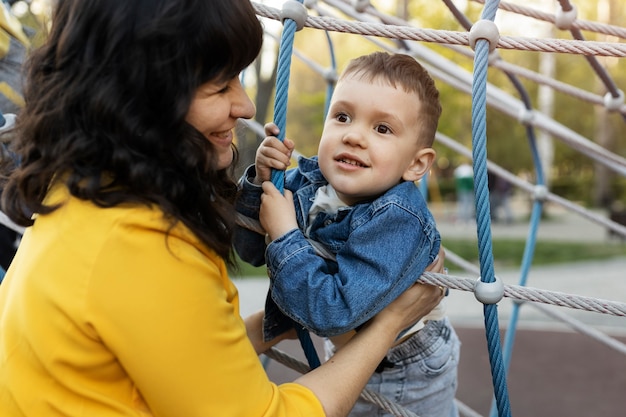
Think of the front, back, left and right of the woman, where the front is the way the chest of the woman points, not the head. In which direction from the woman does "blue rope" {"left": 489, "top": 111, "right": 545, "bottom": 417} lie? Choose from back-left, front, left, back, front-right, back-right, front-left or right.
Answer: front

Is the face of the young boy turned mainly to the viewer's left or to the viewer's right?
to the viewer's left

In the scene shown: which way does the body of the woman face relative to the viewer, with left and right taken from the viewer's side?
facing away from the viewer and to the right of the viewer

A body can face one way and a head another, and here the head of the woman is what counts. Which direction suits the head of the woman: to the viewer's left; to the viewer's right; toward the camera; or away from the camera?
to the viewer's right

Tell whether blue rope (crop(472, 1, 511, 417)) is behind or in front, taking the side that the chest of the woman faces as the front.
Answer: in front

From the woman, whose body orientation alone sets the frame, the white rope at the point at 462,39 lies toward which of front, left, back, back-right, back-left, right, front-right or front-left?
front

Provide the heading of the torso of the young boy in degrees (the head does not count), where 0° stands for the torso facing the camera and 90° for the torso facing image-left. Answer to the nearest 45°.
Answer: approximately 45°
